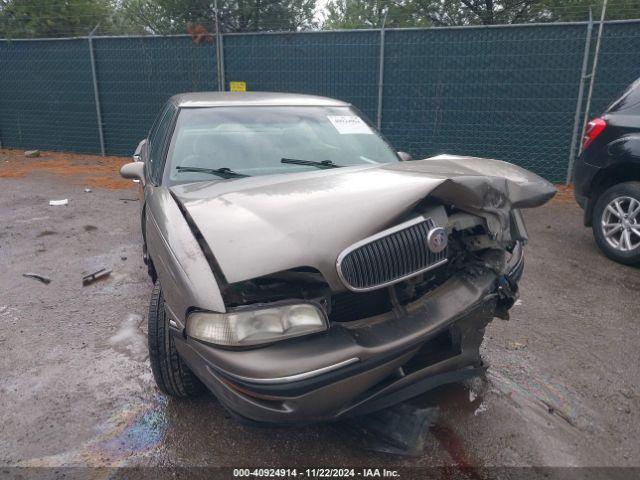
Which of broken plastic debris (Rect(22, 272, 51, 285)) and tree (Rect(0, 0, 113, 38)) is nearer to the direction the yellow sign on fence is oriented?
the broken plastic debris

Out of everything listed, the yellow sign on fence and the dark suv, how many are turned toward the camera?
1

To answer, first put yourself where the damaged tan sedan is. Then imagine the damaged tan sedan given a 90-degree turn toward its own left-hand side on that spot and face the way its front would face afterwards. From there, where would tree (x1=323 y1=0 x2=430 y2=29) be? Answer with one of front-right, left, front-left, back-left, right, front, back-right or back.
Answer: front-left

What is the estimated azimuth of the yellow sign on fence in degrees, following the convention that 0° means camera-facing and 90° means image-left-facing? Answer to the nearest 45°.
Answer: approximately 0°

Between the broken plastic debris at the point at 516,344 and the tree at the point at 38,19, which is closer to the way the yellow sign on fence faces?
the broken plastic debris

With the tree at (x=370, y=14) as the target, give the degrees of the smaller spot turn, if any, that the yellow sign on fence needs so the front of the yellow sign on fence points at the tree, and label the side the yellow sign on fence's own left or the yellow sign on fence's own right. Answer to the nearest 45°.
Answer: approximately 135° to the yellow sign on fence's own left
